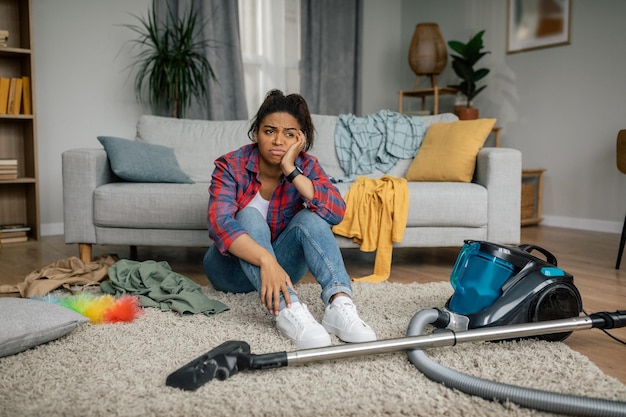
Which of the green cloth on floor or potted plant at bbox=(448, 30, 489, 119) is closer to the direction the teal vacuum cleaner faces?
the green cloth on floor

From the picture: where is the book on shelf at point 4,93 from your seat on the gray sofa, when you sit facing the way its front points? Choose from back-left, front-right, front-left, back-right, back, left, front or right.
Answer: back-right

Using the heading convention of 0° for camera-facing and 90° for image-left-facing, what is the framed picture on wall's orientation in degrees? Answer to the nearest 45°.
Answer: approximately 45°

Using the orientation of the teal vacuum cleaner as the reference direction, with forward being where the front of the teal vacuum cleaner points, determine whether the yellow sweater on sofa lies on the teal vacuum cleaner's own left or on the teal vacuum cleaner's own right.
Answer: on the teal vacuum cleaner's own right

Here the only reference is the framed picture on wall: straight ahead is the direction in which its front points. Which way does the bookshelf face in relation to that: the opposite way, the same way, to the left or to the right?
to the left

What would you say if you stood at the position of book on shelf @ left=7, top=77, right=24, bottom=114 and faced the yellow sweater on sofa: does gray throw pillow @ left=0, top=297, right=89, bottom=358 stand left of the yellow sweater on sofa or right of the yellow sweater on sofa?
right
